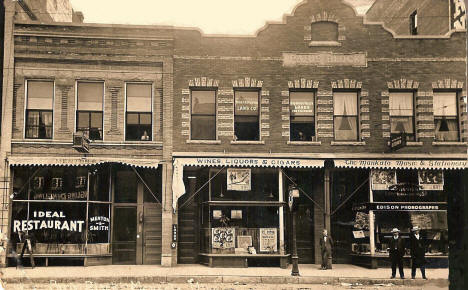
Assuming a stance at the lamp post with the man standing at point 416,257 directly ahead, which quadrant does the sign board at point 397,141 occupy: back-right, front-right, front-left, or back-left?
front-left

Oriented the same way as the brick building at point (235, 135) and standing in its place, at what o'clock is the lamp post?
The lamp post is roughly at 11 o'clock from the brick building.

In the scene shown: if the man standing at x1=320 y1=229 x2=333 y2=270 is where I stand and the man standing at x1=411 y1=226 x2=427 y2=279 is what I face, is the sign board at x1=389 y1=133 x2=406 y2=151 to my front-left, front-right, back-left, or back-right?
front-left

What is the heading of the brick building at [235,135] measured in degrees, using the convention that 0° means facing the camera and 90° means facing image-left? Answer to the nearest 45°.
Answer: approximately 0°

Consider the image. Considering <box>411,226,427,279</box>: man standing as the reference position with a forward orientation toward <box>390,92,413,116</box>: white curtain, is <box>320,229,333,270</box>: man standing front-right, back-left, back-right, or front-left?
front-left
